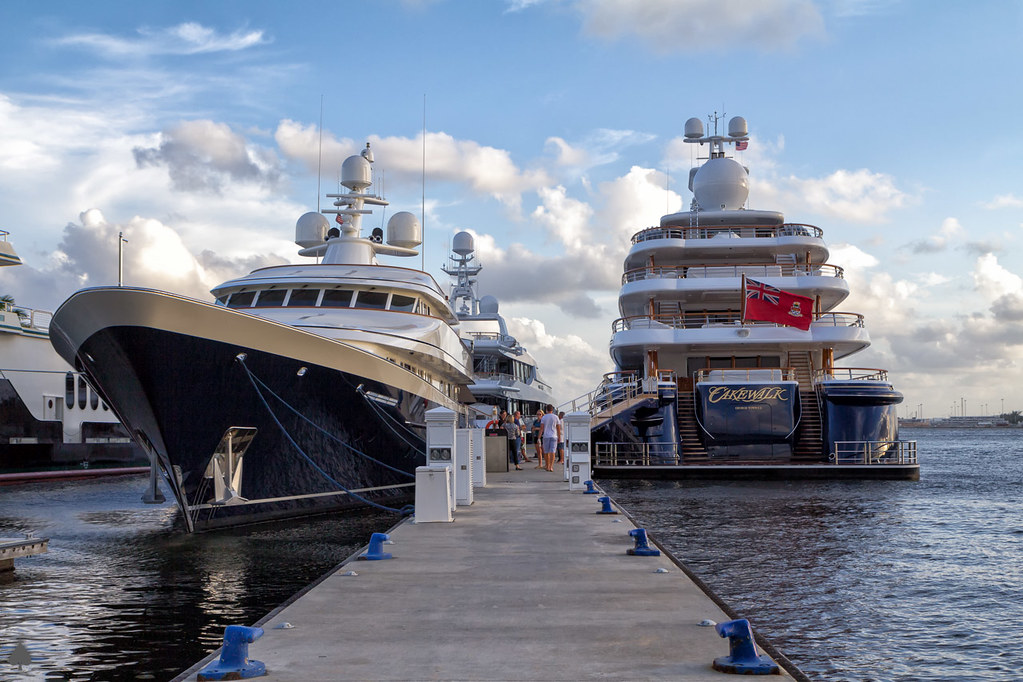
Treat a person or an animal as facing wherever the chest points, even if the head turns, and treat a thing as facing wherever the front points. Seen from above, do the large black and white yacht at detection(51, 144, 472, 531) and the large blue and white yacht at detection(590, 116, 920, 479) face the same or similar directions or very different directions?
very different directions

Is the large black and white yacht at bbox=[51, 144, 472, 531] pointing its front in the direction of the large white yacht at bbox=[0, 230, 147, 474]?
no

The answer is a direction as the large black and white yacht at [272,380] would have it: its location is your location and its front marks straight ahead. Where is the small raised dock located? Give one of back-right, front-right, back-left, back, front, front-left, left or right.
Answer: front

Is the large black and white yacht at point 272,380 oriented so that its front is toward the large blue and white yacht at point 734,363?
no

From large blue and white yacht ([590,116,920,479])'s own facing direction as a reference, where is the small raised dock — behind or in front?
behind

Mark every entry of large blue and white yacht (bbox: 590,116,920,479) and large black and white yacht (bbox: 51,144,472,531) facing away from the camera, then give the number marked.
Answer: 1

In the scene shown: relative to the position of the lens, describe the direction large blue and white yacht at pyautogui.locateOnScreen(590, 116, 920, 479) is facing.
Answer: facing away from the viewer

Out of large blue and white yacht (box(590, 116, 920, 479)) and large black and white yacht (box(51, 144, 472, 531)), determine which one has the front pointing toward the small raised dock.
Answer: large black and white yacht (box(51, 144, 472, 531))

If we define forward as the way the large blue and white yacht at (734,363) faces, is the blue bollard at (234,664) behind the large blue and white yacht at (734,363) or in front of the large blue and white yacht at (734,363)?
behind

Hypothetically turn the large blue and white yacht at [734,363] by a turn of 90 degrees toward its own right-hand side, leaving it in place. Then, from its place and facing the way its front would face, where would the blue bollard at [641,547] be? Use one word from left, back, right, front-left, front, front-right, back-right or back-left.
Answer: right

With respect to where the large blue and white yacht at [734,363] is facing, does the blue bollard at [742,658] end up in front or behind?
behind

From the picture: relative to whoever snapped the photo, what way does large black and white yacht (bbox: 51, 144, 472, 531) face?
facing the viewer and to the left of the viewer

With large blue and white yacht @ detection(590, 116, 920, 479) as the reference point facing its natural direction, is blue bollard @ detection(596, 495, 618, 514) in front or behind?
behind
